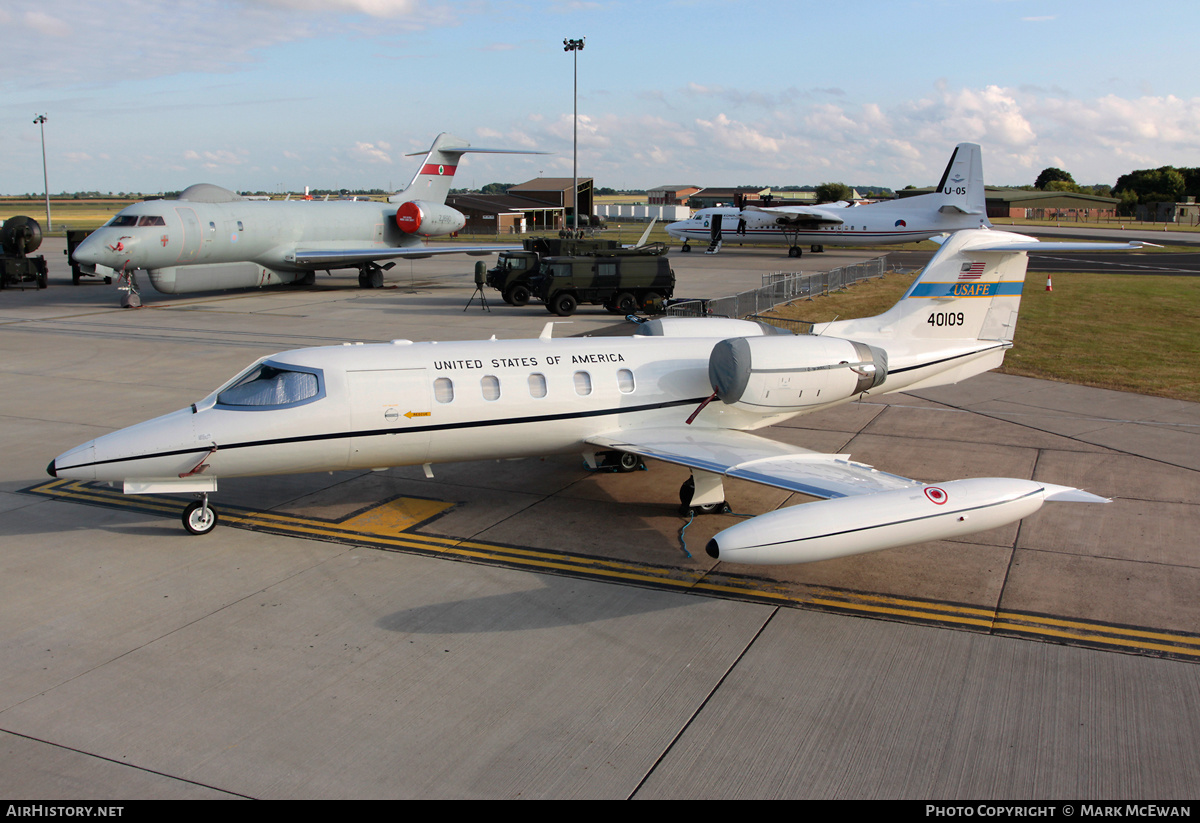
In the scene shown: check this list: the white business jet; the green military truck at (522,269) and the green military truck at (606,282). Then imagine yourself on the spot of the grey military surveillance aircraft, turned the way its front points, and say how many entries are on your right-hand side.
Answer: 0

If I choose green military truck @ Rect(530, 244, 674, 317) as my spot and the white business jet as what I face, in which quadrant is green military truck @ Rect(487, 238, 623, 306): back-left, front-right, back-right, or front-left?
back-right

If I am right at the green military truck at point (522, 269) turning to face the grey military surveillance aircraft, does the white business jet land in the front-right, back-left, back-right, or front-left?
back-left

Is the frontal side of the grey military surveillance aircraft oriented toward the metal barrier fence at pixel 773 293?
no

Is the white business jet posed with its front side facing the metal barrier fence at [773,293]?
no

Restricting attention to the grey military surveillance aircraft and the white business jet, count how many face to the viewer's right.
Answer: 0

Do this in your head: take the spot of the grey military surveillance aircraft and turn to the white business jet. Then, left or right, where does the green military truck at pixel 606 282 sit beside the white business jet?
left

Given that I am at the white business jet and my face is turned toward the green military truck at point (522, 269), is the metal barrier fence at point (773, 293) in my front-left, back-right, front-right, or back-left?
front-right

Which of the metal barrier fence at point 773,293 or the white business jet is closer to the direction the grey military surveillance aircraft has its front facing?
the white business jet

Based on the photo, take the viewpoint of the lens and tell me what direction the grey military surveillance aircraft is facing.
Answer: facing the viewer and to the left of the viewer

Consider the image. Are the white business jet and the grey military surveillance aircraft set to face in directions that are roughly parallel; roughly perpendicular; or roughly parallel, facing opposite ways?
roughly parallel

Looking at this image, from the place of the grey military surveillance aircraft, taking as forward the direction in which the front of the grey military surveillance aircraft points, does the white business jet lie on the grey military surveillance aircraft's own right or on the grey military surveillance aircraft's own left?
on the grey military surveillance aircraft's own left

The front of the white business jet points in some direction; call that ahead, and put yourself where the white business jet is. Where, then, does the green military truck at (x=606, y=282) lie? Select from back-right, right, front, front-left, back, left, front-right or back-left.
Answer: back-right

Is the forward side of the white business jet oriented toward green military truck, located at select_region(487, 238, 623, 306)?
no

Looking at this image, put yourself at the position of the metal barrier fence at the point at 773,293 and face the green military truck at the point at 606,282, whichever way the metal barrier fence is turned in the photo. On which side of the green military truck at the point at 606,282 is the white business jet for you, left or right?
left
